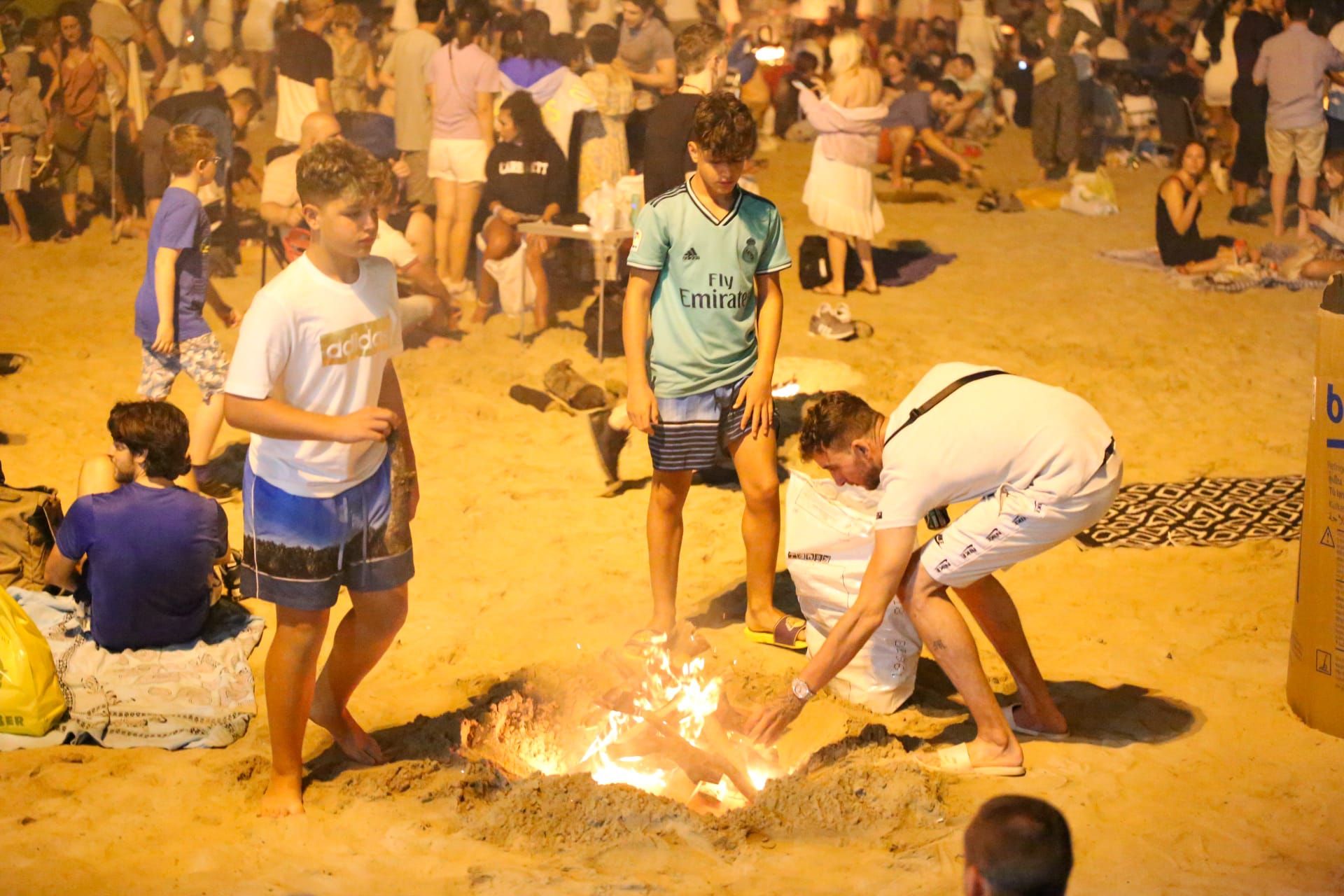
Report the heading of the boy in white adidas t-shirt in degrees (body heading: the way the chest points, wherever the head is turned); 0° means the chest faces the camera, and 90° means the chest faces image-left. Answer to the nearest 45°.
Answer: approximately 315°

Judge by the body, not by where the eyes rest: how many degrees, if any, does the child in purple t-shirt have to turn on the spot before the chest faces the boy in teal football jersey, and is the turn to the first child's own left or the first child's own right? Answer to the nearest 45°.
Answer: approximately 45° to the first child's own right

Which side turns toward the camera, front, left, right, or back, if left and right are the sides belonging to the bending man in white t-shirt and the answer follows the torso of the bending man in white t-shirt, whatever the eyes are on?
left

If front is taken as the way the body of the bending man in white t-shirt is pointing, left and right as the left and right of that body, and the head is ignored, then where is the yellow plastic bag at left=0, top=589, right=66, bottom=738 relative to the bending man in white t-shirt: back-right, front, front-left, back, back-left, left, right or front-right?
front

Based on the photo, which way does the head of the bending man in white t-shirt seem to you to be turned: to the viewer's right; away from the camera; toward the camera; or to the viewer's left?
to the viewer's left

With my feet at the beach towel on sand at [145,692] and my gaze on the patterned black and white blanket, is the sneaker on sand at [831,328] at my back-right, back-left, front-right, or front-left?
front-left

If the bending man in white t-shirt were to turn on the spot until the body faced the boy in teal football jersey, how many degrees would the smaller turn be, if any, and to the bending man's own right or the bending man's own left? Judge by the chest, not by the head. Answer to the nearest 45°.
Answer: approximately 45° to the bending man's own right
